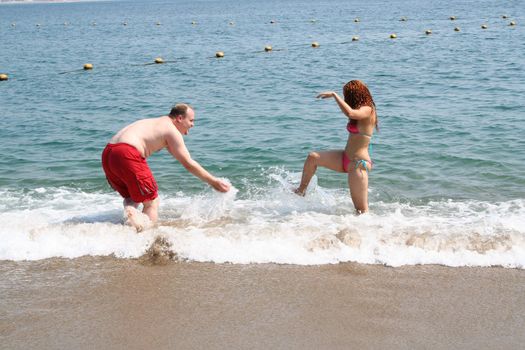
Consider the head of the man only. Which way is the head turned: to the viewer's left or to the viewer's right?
to the viewer's right

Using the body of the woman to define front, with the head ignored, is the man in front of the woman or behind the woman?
in front

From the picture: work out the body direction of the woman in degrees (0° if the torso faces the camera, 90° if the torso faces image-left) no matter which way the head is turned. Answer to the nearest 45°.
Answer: approximately 90°
